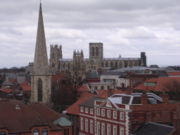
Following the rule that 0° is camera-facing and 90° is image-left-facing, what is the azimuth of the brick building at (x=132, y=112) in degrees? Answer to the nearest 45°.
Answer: approximately 45°

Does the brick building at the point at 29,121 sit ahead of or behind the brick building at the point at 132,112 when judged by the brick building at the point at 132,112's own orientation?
ahead
